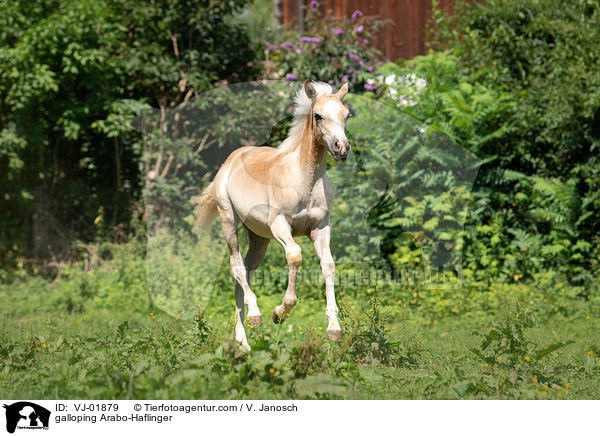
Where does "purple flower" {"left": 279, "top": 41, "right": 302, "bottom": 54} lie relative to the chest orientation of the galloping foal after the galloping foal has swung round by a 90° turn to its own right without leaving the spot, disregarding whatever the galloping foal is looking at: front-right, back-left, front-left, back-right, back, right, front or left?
back-right

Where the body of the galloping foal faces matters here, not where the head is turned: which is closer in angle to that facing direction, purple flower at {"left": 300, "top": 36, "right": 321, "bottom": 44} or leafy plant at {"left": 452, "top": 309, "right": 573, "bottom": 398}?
the leafy plant

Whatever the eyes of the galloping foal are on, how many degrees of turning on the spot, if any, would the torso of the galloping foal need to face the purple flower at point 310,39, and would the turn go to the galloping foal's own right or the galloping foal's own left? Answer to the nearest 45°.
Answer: approximately 135° to the galloping foal's own left

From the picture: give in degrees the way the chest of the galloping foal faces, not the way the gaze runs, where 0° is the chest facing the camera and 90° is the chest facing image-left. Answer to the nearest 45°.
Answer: approximately 315°
